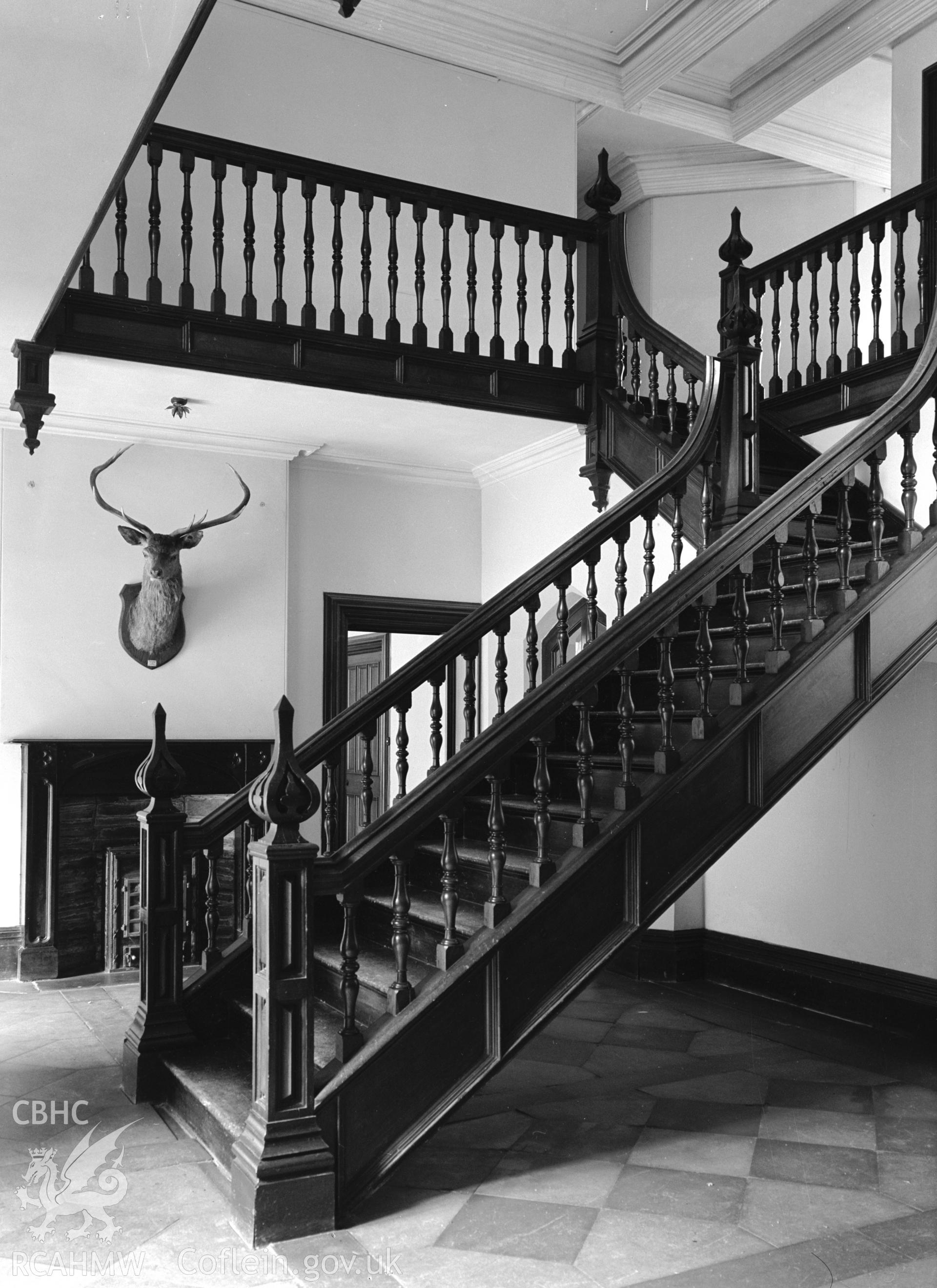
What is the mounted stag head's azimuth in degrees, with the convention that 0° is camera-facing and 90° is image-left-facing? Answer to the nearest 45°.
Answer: approximately 0°

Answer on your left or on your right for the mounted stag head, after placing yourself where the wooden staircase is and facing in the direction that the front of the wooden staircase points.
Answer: on your right

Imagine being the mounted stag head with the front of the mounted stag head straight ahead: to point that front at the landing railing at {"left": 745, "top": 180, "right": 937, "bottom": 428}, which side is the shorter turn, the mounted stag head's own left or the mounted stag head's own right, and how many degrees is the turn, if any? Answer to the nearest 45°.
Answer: approximately 45° to the mounted stag head's own left

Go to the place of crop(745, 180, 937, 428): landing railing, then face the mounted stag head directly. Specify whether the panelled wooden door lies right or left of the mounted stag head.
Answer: right

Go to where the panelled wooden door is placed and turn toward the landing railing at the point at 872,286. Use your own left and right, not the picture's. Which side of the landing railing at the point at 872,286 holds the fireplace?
right

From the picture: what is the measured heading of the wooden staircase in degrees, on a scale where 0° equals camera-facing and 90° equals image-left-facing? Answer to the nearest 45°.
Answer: approximately 45°

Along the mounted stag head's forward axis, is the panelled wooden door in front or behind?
behind

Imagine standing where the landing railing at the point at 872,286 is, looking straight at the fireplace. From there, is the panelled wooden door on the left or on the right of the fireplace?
right
